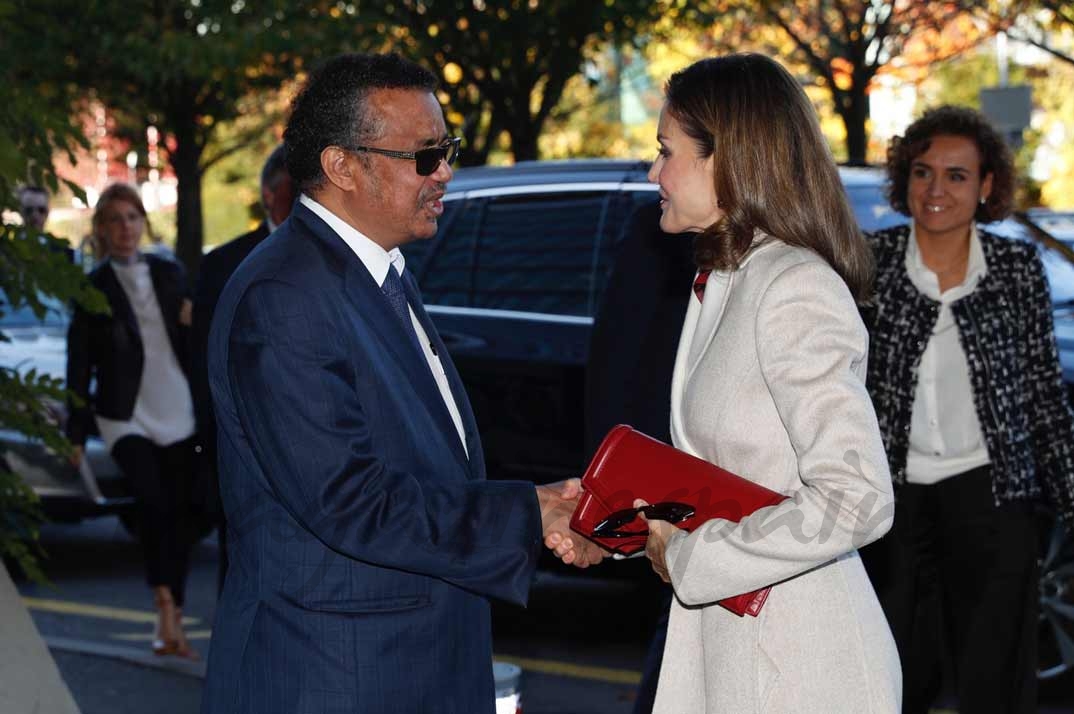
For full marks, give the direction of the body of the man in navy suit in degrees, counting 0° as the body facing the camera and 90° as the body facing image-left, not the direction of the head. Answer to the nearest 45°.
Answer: approximately 270°

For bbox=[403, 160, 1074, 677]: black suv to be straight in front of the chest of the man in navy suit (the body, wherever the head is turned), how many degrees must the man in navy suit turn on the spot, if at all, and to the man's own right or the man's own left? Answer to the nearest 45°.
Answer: approximately 90° to the man's own left

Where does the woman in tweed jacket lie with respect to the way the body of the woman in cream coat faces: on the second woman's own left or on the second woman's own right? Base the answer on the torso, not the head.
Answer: on the second woman's own right

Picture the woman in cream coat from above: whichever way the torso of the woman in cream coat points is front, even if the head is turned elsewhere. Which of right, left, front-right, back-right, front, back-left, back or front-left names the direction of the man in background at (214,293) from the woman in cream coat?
front-right

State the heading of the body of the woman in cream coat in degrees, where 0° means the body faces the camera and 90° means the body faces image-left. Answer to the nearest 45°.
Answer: approximately 90°

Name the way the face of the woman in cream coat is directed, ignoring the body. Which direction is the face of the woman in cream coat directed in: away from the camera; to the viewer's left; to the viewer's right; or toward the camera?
to the viewer's left

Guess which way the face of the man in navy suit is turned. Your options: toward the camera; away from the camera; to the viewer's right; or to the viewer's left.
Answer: to the viewer's right

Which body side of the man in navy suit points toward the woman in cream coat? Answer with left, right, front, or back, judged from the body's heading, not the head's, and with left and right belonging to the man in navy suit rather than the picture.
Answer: front
